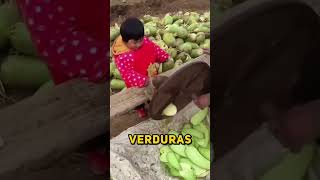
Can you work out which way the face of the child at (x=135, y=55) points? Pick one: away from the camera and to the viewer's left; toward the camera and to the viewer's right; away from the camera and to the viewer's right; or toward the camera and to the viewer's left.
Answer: toward the camera and to the viewer's right

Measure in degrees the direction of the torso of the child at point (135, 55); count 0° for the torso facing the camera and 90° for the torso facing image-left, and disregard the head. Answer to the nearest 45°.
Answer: approximately 315°
